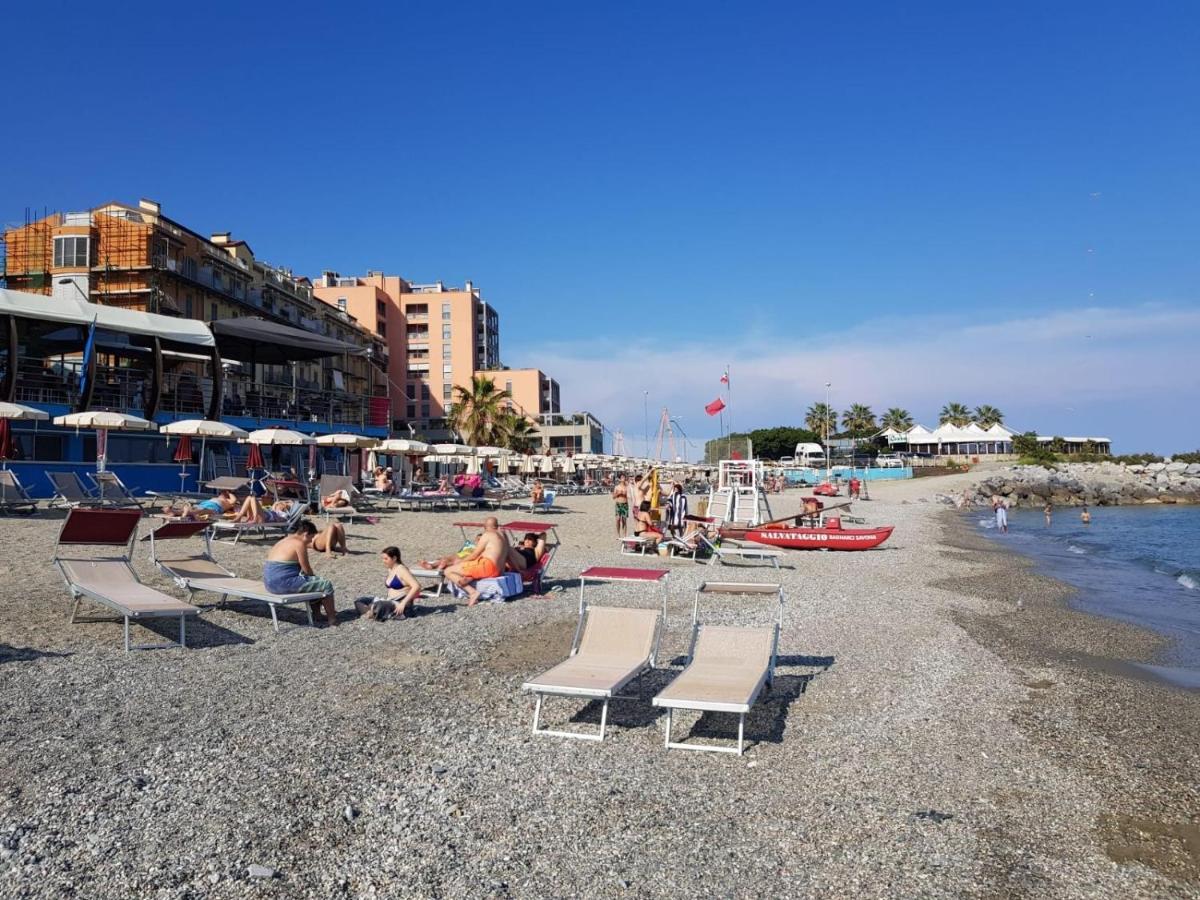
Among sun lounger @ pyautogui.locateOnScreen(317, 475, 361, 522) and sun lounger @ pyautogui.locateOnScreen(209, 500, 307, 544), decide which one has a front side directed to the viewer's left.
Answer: sun lounger @ pyautogui.locateOnScreen(209, 500, 307, 544)

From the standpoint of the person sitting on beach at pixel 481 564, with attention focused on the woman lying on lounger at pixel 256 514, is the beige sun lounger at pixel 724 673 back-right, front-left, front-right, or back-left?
back-left

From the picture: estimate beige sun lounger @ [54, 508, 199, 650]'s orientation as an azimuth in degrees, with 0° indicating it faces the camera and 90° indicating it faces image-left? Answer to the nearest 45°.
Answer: approximately 315°

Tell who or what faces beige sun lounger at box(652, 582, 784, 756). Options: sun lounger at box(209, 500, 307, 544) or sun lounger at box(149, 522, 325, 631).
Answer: sun lounger at box(149, 522, 325, 631)

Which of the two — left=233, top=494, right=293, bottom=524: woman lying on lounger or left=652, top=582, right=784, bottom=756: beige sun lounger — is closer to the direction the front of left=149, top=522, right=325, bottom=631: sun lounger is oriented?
the beige sun lounger

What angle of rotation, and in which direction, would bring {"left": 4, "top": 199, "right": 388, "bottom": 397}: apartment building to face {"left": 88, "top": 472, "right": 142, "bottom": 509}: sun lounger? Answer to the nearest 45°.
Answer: approximately 45° to its right

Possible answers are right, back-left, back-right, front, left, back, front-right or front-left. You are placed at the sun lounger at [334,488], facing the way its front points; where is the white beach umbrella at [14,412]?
back-right

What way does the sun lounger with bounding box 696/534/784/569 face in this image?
to the viewer's right

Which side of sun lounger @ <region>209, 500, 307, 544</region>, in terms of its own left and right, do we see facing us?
left
